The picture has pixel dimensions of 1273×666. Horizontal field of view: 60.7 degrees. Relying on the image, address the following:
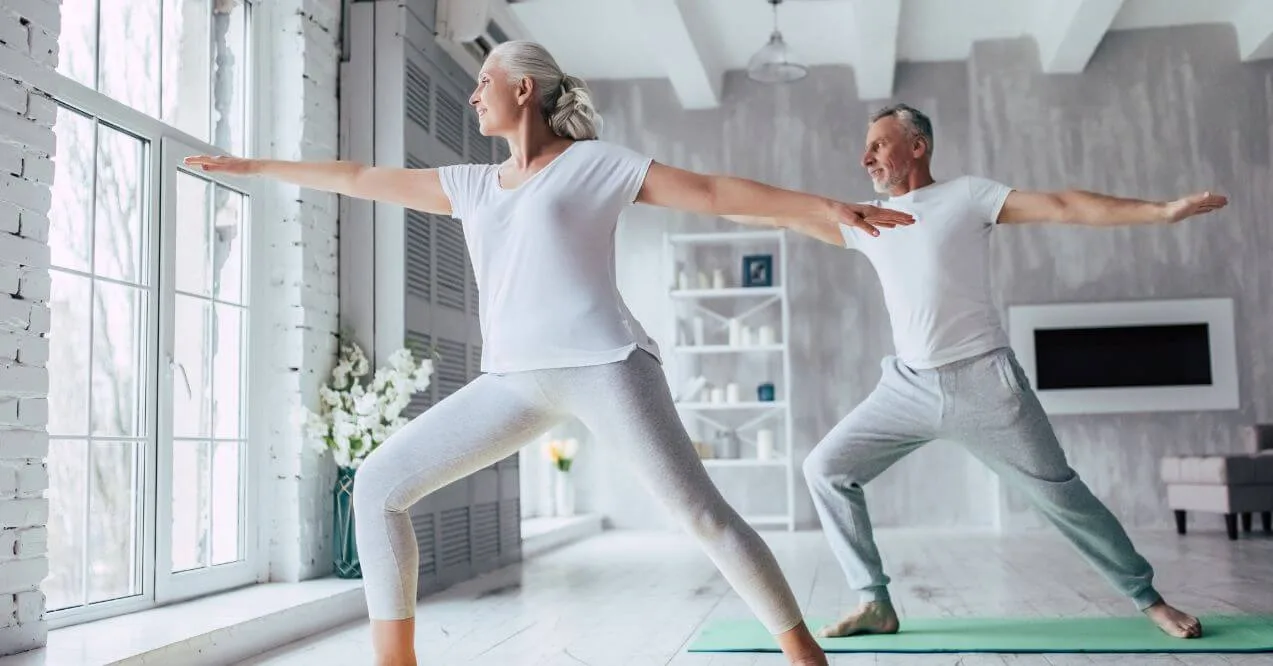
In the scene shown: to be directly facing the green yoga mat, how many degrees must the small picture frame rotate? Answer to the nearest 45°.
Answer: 0° — it already faces it

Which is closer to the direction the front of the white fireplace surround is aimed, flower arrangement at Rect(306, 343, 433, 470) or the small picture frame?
the flower arrangement

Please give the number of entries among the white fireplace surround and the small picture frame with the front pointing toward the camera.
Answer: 2

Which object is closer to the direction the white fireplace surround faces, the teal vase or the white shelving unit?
the teal vase

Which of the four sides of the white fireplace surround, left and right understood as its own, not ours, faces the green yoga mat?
front

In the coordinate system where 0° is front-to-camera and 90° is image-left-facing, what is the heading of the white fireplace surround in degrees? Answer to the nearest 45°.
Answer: approximately 0°

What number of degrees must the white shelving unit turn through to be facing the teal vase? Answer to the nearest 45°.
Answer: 0° — it already faces it

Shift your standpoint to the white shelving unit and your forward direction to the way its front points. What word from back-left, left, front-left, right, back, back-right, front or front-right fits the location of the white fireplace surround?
left

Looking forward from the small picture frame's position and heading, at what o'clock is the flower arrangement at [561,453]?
The flower arrangement is roughly at 3 o'clock from the small picture frame.

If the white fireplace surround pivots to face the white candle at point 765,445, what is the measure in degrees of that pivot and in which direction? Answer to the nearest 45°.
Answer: approximately 90° to its right
